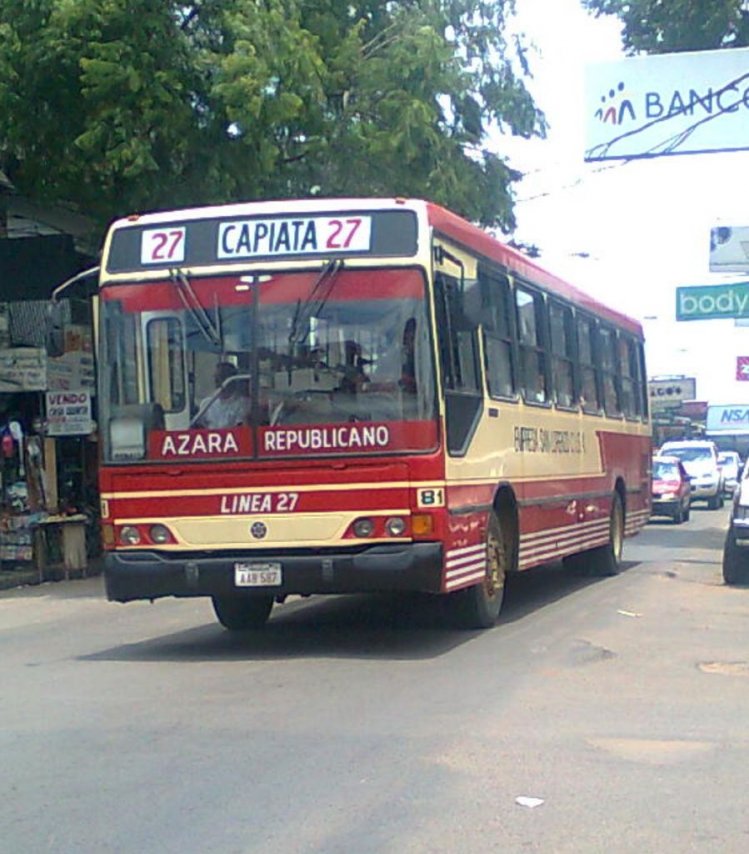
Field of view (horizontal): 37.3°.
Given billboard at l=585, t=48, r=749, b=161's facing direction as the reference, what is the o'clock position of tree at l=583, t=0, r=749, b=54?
The tree is roughly at 6 o'clock from the billboard.

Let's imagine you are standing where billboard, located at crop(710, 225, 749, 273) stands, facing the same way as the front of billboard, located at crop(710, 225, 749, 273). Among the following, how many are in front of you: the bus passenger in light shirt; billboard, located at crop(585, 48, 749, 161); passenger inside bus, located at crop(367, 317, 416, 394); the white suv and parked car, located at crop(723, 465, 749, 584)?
4

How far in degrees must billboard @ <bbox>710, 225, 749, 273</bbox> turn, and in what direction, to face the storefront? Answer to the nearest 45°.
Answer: approximately 45° to its right

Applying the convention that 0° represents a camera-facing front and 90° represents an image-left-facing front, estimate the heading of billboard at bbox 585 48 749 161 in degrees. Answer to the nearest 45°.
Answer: approximately 0°

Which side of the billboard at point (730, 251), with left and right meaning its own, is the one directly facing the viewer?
front

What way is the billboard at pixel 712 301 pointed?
toward the camera

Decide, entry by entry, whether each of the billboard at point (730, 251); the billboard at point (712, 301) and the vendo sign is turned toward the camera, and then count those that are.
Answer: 3

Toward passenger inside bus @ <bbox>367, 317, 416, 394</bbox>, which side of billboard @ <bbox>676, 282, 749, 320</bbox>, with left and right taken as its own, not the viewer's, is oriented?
front

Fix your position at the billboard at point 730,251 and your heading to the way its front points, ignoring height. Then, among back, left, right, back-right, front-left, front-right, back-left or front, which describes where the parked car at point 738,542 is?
front

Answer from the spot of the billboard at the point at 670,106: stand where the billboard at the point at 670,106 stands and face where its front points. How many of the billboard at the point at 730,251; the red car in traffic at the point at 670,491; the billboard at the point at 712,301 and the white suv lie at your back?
4

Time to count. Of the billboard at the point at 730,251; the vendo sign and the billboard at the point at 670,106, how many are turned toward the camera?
3

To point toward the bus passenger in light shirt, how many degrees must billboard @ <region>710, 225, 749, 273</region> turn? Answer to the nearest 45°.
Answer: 0° — it already faces them

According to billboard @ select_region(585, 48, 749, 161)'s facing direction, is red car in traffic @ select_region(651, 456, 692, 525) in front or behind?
behind

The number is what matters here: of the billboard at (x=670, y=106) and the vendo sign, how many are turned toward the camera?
2
